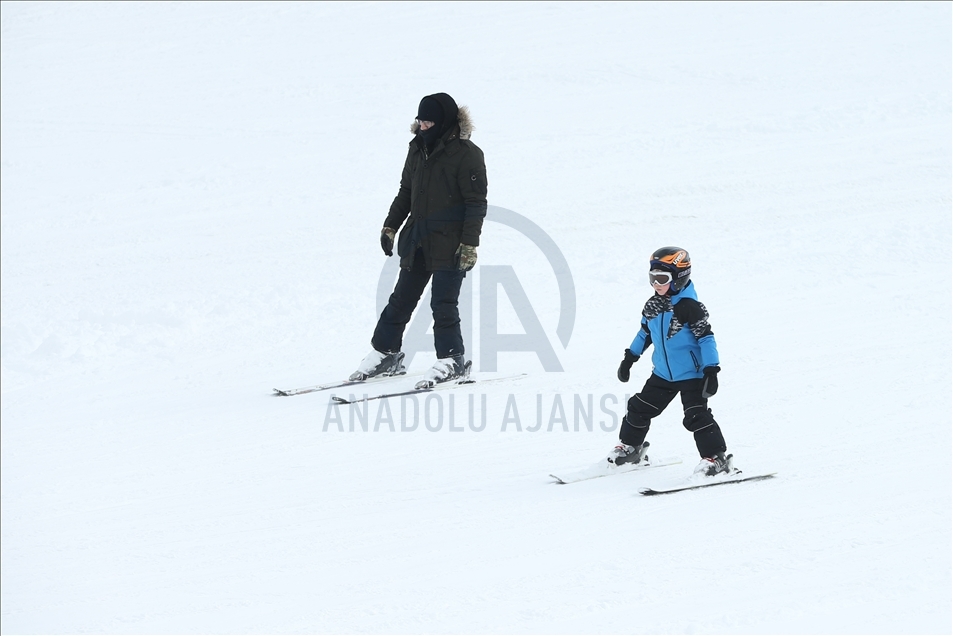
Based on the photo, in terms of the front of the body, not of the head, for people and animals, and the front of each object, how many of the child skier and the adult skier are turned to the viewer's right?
0

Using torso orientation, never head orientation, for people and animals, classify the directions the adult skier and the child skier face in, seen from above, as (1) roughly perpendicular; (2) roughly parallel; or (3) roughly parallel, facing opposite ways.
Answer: roughly parallel

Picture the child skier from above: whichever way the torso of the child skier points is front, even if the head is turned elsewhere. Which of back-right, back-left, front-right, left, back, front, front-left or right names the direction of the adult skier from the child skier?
right

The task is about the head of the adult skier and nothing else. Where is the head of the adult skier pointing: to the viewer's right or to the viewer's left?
to the viewer's left

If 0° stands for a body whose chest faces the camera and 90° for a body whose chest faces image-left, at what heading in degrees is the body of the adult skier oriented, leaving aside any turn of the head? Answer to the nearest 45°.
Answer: approximately 45°

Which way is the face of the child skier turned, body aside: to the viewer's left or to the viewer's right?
to the viewer's left

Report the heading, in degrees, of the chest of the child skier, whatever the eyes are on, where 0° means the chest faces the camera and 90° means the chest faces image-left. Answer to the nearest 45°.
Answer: approximately 45°

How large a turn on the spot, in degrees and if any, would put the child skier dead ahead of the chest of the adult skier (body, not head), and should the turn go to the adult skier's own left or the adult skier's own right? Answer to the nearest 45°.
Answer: approximately 90° to the adult skier's own left
